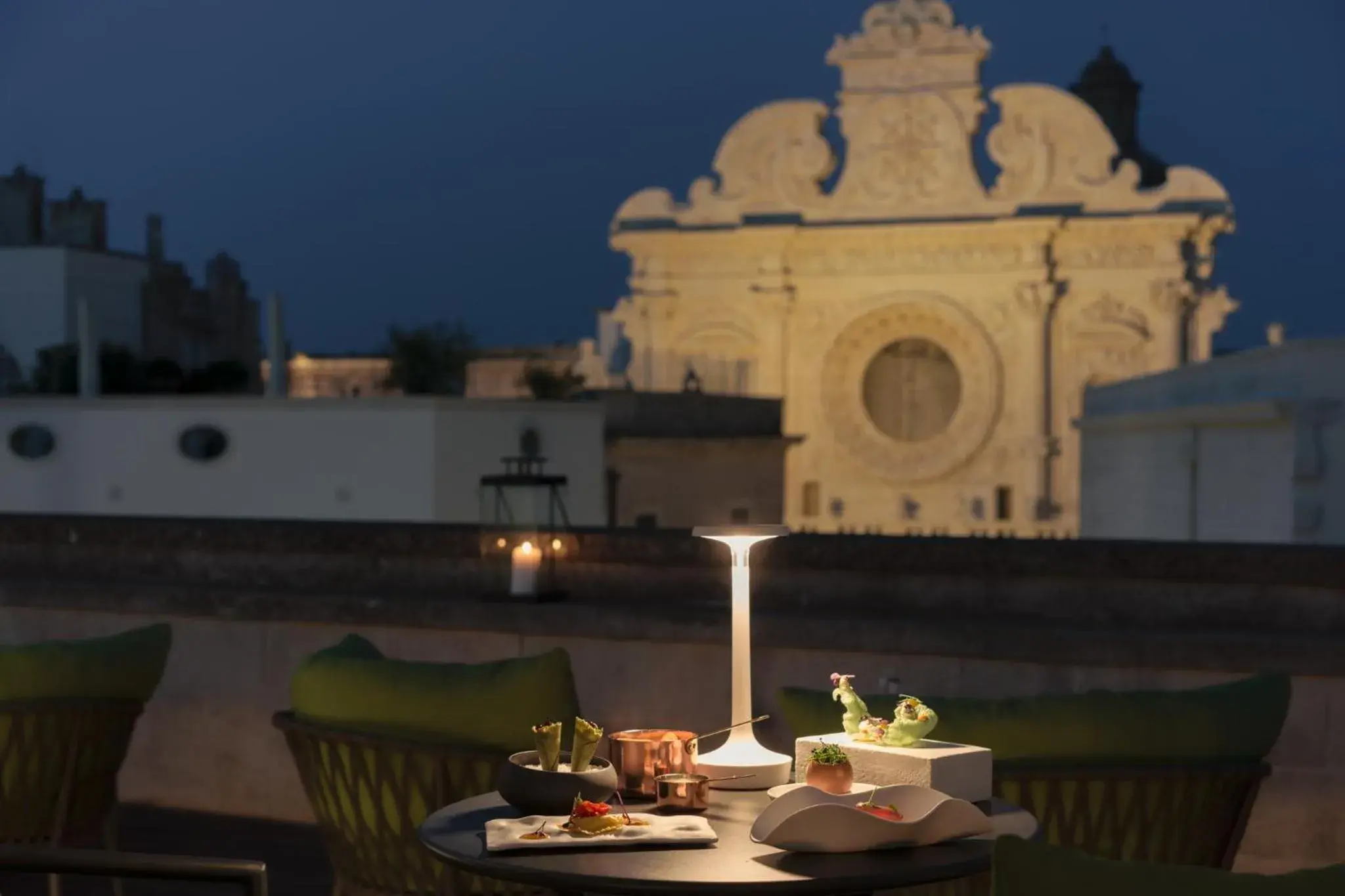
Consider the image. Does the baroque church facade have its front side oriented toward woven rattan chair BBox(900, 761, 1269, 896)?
yes

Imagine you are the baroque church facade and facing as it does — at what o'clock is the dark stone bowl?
The dark stone bowl is roughly at 12 o'clock from the baroque church facade.

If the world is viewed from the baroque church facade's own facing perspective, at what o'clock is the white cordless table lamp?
The white cordless table lamp is roughly at 12 o'clock from the baroque church facade.

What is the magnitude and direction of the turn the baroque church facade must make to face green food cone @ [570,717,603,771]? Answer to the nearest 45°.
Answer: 0° — it already faces it

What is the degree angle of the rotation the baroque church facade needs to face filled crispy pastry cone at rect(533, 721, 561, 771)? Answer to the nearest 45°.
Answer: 0° — it already faces it

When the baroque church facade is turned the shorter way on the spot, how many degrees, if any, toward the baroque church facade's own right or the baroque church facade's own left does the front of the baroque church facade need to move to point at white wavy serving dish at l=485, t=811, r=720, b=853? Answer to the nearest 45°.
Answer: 0° — it already faces it

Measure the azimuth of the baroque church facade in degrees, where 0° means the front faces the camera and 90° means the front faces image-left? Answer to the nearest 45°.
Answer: approximately 0°

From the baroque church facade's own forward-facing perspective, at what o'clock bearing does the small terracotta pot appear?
The small terracotta pot is roughly at 12 o'clock from the baroque church facade.
